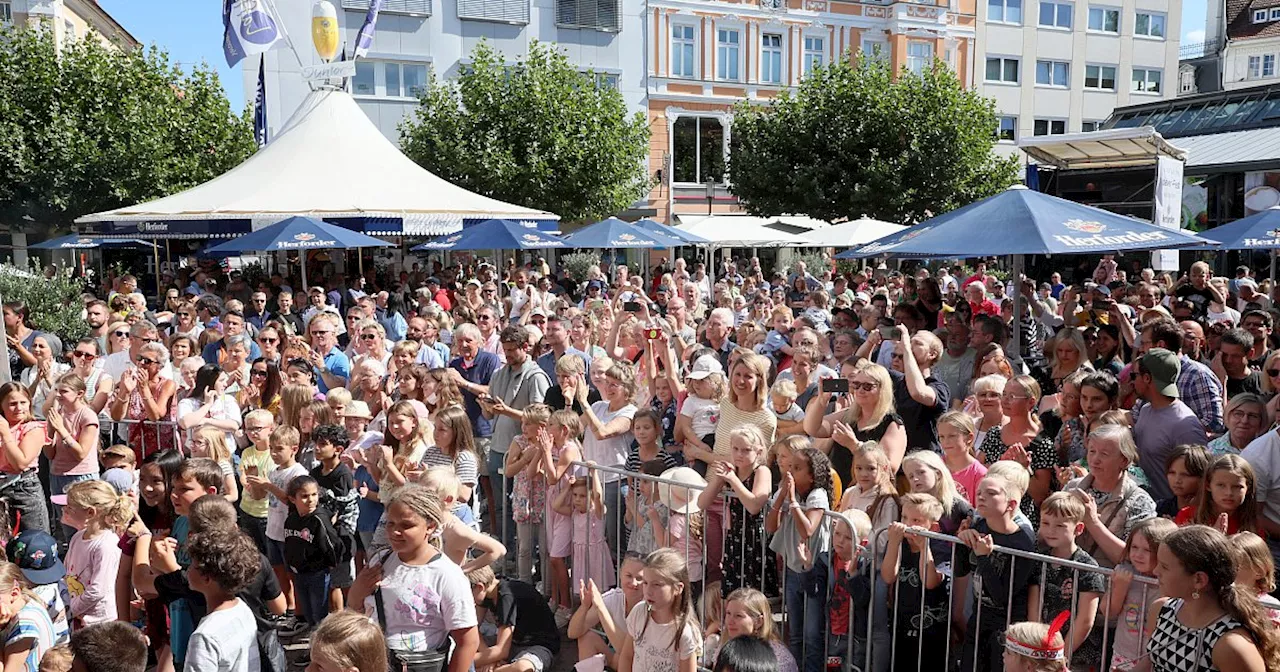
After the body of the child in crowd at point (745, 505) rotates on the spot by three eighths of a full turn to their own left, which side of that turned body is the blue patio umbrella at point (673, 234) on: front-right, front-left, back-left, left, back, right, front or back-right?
left

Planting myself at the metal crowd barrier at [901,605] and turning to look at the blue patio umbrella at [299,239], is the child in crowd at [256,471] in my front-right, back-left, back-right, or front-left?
front-left

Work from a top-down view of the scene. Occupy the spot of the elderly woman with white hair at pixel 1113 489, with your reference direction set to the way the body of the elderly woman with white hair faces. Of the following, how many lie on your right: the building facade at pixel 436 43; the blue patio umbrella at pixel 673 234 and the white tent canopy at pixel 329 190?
3

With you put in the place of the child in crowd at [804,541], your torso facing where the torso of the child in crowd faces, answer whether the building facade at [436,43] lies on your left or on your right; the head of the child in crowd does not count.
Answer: on your right

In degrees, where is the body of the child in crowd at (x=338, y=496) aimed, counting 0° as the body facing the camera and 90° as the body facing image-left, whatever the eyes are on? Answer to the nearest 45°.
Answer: approximately 45°

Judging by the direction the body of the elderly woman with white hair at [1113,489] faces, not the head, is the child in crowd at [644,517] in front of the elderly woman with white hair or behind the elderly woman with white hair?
in front

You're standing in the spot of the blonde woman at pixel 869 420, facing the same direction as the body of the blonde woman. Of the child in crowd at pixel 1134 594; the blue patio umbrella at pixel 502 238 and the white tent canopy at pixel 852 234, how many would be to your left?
1

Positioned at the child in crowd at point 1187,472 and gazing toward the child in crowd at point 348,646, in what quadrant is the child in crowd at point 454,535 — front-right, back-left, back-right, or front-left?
front-right

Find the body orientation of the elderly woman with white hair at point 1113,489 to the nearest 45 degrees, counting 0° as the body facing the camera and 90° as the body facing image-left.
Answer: approximately 45°

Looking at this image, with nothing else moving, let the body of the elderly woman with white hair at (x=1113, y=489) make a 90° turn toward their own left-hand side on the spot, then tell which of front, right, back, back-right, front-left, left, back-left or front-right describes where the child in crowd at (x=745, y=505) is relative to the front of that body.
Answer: back-right

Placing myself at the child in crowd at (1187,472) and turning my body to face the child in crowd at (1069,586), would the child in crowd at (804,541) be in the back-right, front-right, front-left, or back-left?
front-right

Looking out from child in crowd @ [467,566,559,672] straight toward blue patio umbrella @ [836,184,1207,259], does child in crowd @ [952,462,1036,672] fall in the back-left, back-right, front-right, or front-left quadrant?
front-right

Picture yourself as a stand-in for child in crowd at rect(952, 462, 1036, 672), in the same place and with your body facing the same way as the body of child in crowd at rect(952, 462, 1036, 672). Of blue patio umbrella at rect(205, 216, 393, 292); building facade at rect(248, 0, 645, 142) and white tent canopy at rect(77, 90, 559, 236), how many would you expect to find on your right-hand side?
3

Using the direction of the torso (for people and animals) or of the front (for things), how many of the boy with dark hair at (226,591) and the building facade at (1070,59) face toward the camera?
1

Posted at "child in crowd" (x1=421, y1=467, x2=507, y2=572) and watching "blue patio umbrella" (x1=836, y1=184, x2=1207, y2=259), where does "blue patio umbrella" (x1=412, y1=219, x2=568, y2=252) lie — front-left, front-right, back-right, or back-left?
front-left
